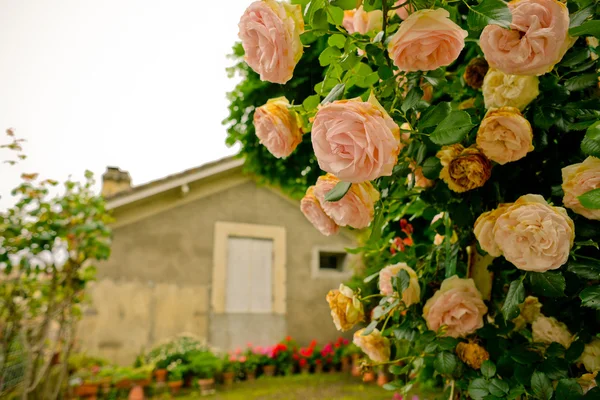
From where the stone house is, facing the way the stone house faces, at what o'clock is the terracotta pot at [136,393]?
The terracotta pot is roughly at 1 o'clock from the stone house.

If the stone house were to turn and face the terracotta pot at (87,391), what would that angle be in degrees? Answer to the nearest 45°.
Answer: approximately 45° to its right

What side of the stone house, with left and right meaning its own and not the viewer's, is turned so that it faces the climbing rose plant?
front

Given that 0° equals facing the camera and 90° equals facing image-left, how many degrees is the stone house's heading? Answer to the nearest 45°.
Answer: approximately 0°

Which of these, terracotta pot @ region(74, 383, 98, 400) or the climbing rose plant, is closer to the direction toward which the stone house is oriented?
the climbing rose plant
